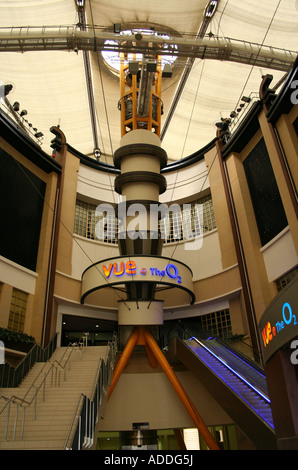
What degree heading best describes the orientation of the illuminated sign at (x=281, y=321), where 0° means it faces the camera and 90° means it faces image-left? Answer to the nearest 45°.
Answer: approximately 45°

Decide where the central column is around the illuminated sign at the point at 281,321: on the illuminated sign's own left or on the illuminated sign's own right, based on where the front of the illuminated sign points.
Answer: on the illuminated sign's own right

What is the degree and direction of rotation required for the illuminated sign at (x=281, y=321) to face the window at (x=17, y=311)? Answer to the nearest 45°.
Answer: approximately 90° to its right
